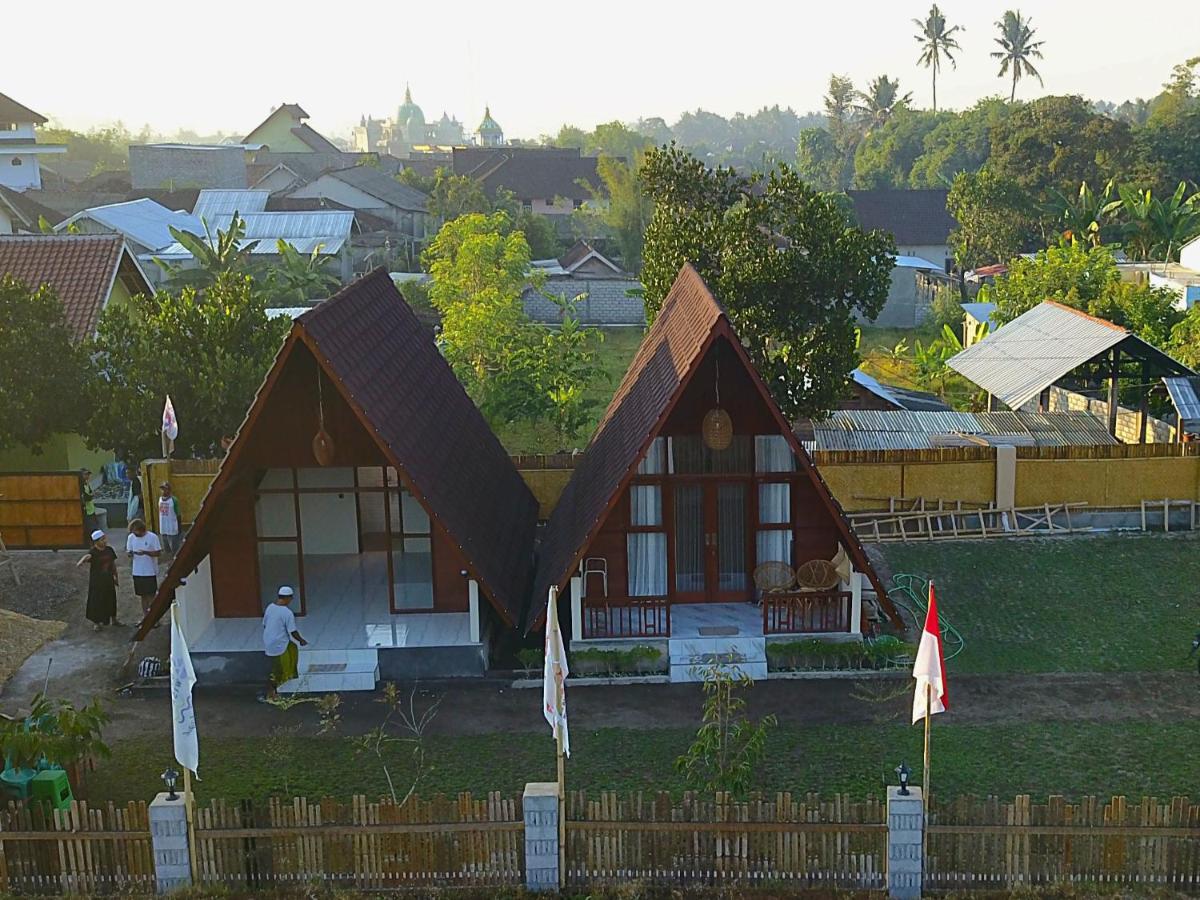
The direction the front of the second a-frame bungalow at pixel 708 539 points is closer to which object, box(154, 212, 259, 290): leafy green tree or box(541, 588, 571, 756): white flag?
the white flag

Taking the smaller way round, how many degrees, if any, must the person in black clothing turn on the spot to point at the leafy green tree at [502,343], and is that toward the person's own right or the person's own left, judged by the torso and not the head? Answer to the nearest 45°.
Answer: approximately 135° to the person's own left

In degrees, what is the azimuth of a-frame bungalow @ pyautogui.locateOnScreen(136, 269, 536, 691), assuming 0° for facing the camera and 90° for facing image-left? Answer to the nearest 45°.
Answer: approximately 0°

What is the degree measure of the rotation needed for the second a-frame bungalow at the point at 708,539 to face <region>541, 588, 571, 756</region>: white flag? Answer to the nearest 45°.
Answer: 0° — it already faces it

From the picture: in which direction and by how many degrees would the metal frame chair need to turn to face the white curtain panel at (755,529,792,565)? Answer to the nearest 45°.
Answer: approximately 90° to its left

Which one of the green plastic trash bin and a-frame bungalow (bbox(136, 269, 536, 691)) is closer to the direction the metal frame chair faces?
the green plastic trash bin
